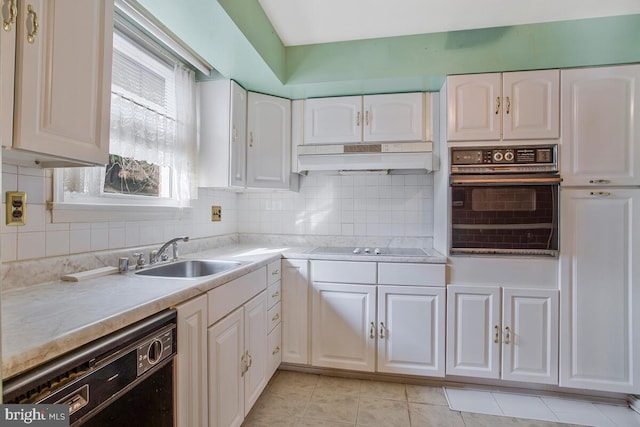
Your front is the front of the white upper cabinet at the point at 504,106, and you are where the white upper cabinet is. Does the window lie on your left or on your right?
on your right

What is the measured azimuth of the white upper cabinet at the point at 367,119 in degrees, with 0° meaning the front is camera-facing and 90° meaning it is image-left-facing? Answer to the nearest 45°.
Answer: approximately 0°

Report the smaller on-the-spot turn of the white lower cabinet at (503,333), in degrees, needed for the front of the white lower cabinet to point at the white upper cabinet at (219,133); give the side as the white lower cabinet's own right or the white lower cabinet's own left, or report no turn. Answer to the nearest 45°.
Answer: approximately 45° to the white lower cabinet's own right

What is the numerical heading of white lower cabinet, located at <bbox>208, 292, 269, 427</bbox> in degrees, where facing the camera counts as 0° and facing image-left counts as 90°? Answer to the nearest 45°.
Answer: approximately 315°

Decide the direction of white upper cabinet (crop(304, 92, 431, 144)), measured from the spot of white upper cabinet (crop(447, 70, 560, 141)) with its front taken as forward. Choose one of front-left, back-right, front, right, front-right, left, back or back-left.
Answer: right

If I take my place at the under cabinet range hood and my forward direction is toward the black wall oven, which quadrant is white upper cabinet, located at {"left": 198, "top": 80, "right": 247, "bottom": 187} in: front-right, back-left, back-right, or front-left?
back-right

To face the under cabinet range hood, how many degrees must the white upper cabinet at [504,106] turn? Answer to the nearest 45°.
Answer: approximately 90° to its right

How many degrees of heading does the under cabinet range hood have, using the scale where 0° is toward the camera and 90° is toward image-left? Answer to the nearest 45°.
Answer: approximately 0°

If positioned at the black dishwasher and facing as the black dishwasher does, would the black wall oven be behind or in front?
in front

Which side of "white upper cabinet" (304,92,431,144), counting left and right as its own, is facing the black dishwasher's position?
front
